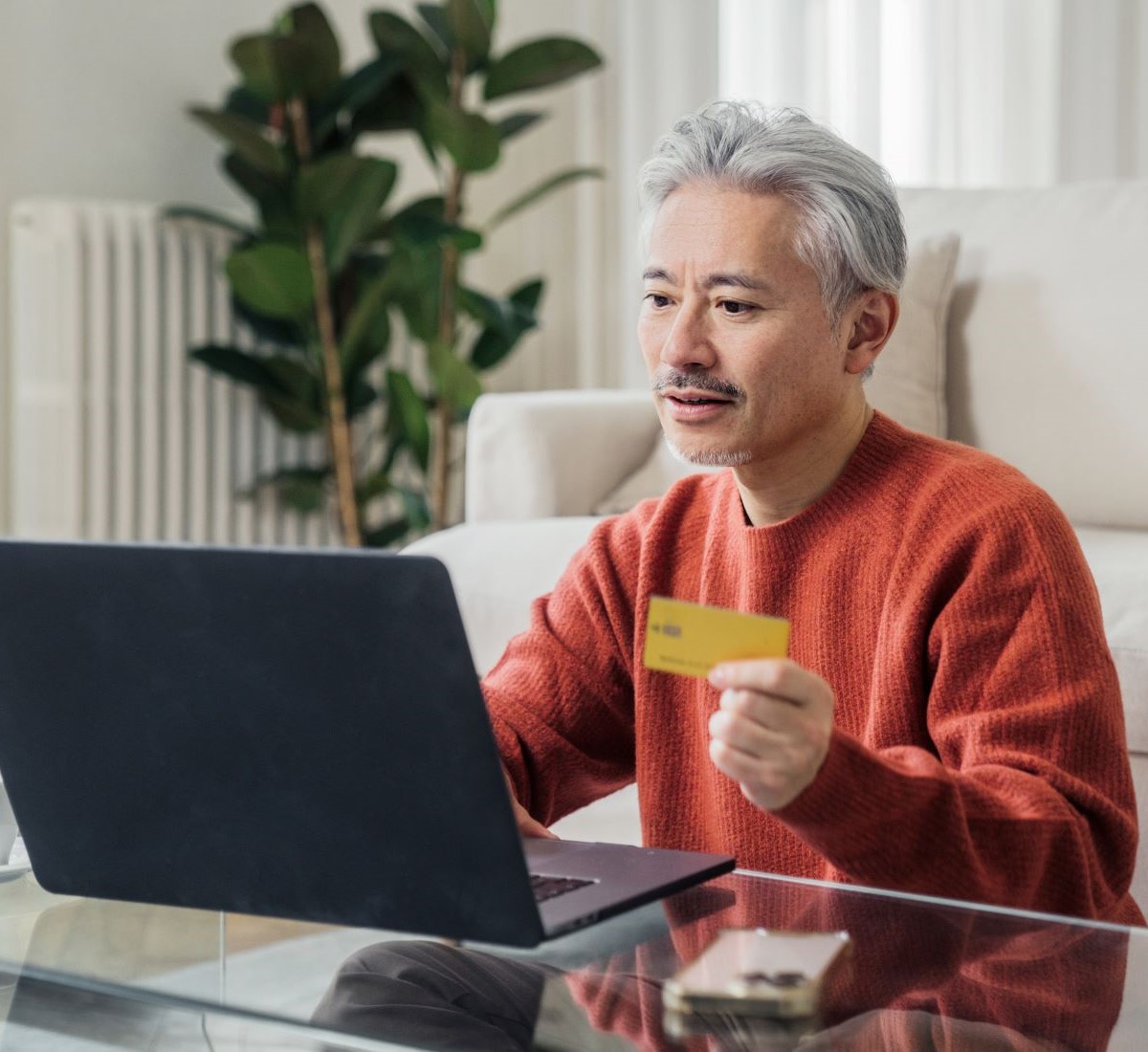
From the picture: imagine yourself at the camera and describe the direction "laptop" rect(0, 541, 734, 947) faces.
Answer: facing away from the viewer and to the right of the viewer

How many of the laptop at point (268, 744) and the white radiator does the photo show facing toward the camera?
1

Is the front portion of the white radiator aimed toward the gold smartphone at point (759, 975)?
yes

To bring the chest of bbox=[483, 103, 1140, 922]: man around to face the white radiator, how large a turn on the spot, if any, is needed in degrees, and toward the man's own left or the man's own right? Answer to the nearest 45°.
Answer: approximately 90° to the man's own right

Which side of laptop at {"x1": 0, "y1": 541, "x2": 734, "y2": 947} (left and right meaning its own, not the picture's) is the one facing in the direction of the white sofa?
front

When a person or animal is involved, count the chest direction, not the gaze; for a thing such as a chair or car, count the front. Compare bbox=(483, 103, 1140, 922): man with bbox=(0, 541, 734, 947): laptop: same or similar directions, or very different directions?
very different directions

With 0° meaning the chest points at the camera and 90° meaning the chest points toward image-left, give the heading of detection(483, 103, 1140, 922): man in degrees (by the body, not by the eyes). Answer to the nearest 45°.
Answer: approximately 45°
